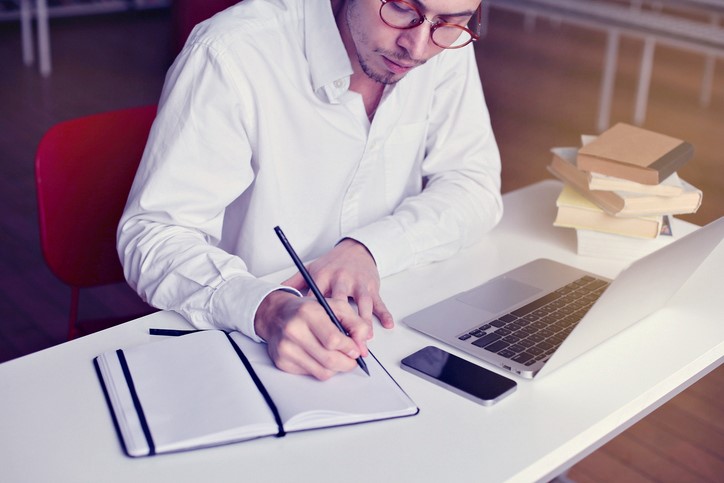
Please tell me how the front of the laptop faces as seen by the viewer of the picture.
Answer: facing away from the viewer and to the left of the viewer

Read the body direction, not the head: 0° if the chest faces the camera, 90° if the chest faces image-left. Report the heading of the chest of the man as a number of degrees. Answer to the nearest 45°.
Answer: approximately 315°

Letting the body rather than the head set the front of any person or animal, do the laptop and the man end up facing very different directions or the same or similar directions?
very different directions
